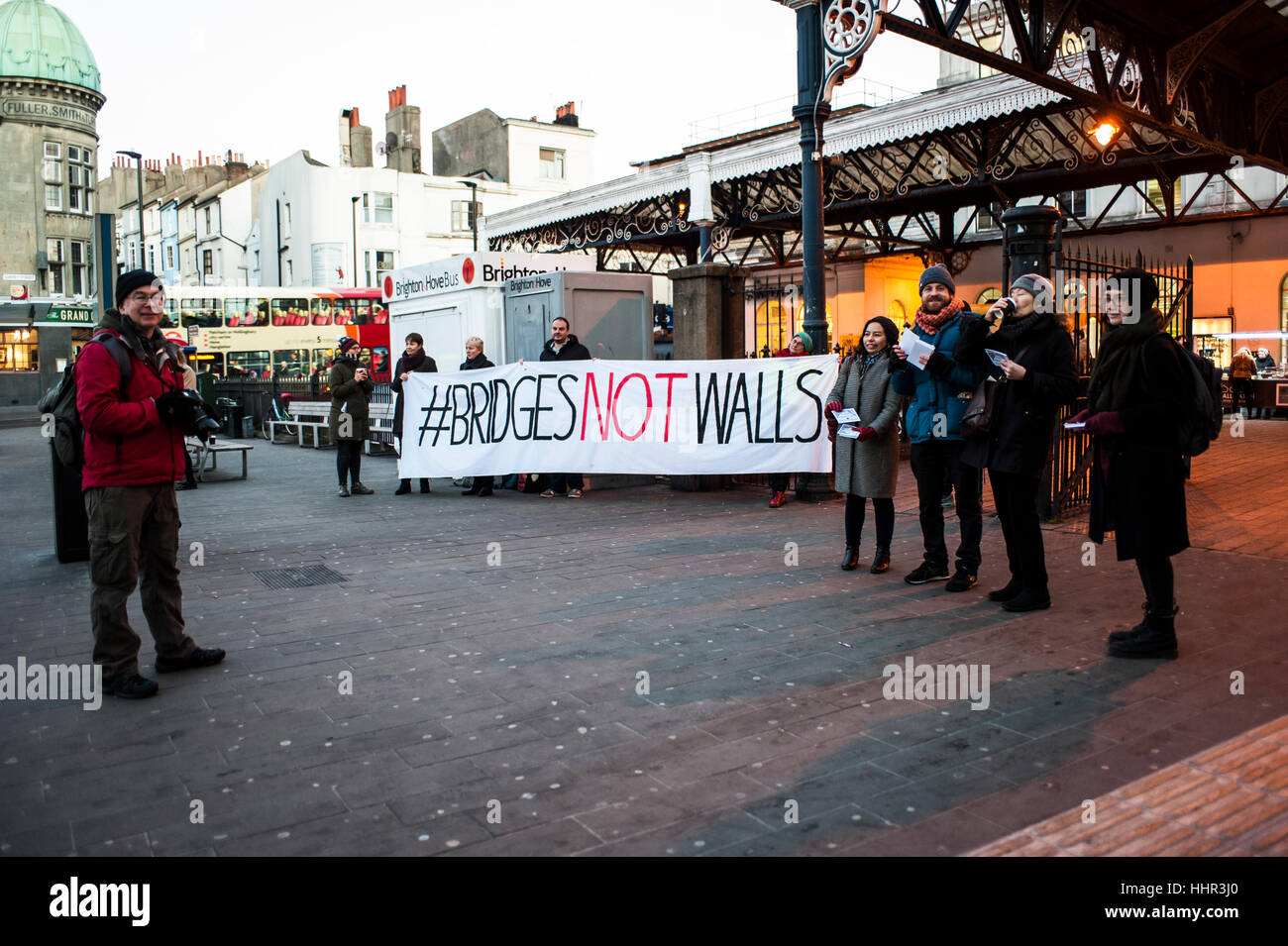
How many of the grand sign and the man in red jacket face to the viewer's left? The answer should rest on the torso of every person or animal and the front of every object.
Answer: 0

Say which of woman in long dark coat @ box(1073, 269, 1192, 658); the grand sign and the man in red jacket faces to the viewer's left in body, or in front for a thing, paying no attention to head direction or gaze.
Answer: the woman in long dark coat

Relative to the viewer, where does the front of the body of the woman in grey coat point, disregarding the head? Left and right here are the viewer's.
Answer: facing the viewer and to the left of the viewer

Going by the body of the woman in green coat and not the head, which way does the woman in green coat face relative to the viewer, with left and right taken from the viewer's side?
facing the viewer and to the right of the viewer

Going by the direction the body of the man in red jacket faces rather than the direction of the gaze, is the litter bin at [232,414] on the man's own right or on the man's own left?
on the man's own left

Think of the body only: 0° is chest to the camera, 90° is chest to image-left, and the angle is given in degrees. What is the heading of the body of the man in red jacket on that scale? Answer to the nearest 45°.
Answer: approximately 315°

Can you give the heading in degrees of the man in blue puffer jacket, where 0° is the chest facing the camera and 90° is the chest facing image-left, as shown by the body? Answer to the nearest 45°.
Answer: approximately 45°

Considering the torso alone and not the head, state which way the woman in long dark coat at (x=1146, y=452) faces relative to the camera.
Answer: to the viewer's left

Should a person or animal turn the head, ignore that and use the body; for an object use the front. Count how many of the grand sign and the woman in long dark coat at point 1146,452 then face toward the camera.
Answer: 1

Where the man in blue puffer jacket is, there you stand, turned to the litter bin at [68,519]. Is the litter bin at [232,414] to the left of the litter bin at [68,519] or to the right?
right

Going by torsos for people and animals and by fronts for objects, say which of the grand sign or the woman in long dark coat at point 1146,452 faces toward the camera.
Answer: the grand sign

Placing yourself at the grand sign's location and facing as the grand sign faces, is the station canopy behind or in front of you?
in front
